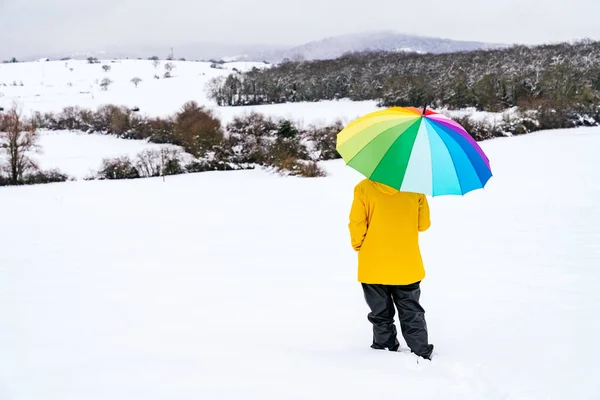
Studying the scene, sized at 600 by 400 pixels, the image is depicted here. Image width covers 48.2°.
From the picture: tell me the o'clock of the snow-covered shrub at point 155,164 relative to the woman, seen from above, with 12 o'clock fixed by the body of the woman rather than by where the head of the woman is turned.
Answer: The snow-covered shrub is roughly at 11 o'clock from the woman.

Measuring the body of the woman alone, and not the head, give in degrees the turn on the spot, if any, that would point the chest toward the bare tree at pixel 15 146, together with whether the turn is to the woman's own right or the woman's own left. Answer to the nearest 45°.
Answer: approximately 45° to the woman's own left

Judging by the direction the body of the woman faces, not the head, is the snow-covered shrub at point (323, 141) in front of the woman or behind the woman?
in front

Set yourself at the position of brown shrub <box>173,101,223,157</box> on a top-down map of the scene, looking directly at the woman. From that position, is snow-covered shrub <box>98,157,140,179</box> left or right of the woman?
right

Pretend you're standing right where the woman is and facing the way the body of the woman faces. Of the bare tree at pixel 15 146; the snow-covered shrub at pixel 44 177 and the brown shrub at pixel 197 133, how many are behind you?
0

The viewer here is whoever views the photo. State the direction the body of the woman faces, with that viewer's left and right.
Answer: facing away from the viewer
